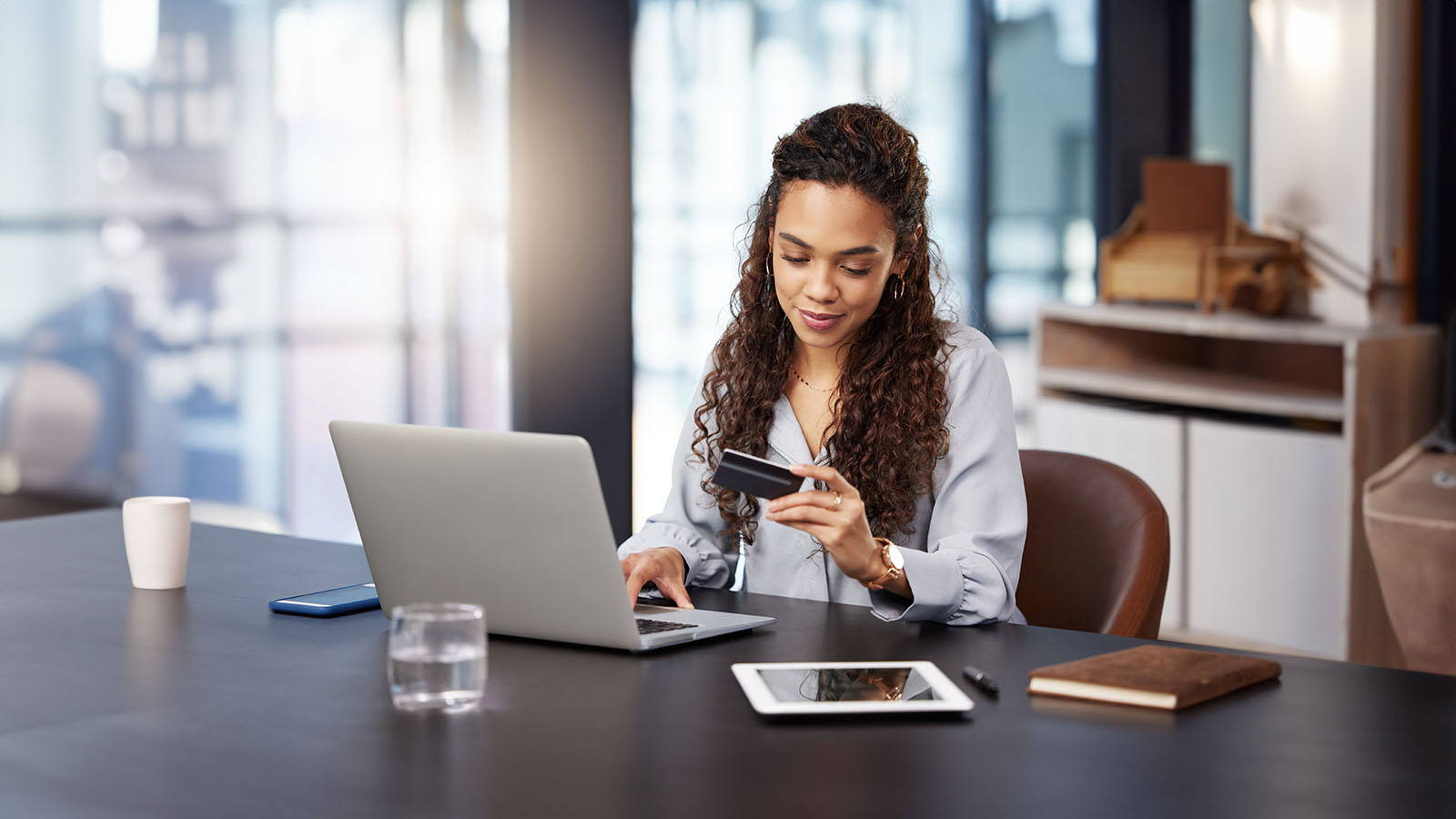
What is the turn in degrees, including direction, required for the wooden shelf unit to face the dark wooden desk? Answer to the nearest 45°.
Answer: approximately 45° to its left

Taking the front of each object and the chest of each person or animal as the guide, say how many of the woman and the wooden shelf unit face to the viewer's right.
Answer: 0

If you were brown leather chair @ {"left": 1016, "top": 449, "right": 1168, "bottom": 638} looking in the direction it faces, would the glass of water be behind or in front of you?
in front

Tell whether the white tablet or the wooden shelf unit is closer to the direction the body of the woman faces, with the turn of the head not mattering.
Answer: the white tablet

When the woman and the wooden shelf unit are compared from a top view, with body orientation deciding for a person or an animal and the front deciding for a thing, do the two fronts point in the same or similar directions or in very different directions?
same or similar directions

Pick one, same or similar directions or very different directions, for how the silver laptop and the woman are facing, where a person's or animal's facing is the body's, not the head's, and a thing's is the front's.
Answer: very different directions

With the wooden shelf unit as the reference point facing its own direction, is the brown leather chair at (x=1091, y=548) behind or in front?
in front

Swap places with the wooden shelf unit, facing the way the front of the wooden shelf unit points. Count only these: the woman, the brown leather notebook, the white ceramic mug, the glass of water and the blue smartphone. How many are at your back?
0

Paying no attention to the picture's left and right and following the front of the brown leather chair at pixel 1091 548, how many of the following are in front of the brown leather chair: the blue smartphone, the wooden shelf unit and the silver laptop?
2

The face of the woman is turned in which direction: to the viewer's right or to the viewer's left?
to the viewer's left

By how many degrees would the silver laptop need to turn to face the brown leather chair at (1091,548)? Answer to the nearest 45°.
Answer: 0° — it already faces it

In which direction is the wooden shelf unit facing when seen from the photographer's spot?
facing the viewer and to the left of the viewer

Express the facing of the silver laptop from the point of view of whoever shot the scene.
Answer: facing away from the viewer and to the right of the viewer

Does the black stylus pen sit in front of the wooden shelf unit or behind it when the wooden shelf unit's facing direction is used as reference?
in front
